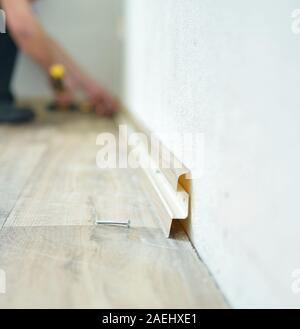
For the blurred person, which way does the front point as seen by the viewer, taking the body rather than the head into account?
to the viewer's right
